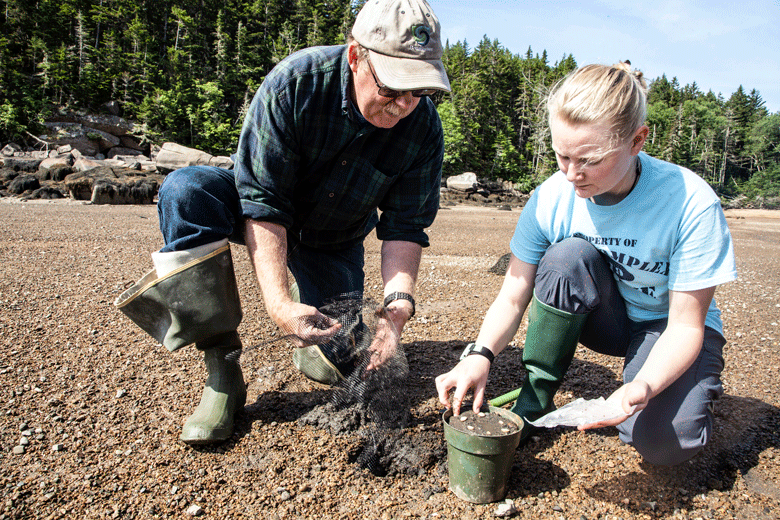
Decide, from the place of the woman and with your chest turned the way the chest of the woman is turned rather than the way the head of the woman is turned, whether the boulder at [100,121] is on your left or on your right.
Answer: on your right

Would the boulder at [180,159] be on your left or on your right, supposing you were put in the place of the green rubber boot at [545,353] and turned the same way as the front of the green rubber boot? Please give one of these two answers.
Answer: on your right

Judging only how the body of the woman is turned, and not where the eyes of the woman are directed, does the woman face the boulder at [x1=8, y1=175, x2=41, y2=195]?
no

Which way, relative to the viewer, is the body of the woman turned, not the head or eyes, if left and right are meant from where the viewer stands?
facing the viewer and to the left of the viewer

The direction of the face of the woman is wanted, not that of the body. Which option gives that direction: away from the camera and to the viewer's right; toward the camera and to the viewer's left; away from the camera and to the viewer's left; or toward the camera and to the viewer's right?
toward the camera and to the viewer's left

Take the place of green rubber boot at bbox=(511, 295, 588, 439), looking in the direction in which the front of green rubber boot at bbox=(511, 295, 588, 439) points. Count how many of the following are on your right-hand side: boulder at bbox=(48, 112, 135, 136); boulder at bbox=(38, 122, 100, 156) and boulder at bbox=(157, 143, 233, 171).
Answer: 3

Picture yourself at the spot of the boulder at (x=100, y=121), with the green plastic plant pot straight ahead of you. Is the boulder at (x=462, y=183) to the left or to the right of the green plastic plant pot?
left

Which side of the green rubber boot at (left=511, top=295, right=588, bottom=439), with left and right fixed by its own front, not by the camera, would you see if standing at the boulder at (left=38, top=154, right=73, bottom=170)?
right

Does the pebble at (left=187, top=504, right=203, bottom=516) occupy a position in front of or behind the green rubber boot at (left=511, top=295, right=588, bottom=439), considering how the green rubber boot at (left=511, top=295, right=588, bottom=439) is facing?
in front

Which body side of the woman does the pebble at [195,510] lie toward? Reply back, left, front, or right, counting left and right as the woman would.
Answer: front

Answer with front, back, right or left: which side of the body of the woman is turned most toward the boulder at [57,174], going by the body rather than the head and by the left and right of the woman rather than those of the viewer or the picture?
right

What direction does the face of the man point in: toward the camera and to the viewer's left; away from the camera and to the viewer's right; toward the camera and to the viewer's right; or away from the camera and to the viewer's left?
toward the camera and to the viewer's right
